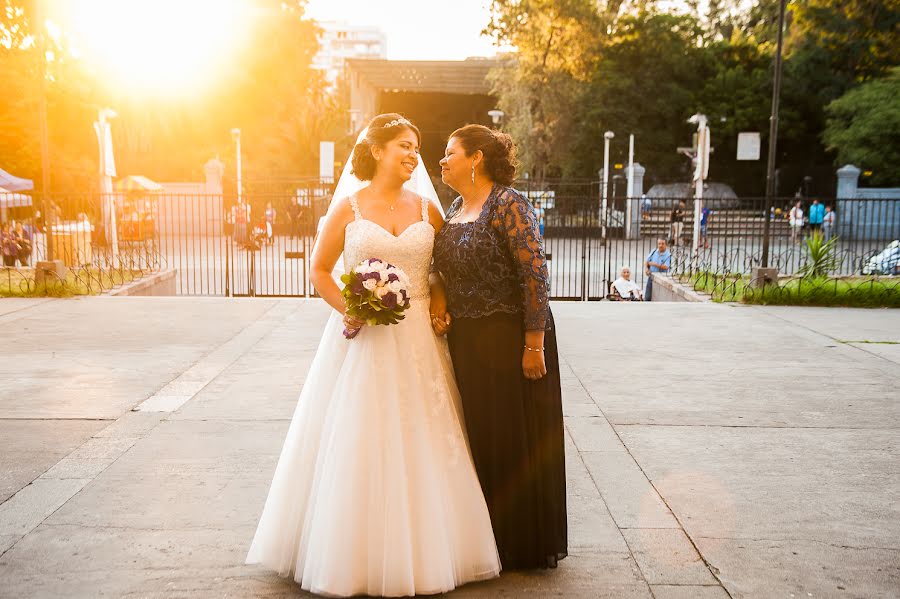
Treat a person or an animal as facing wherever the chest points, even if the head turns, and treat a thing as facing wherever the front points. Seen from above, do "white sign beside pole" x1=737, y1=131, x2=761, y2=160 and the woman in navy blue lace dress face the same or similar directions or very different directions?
same or similar directions

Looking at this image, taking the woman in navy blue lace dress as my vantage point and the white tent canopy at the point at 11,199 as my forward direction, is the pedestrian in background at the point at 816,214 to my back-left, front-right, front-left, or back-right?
front-right

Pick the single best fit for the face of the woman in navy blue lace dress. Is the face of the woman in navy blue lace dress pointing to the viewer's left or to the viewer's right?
to the viewer's left

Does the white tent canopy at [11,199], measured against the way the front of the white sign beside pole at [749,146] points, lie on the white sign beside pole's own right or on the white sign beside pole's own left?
on the white sign beside pole's own right

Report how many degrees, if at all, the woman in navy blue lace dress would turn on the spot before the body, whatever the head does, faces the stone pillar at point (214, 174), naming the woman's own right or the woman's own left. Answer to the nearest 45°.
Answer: approximately 135° to the woman's own right

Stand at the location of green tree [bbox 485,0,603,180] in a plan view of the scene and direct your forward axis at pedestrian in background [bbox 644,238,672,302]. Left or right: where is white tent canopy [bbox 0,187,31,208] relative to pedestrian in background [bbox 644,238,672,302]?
right

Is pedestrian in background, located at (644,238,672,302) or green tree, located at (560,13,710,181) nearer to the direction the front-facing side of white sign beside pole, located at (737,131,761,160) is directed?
the pedestrian in background

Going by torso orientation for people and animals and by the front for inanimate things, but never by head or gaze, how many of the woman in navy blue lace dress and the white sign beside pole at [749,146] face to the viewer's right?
0

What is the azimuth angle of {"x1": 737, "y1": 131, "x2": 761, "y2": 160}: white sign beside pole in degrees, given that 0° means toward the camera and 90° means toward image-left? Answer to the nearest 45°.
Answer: approximately 0°

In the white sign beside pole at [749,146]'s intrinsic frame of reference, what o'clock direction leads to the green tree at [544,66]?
The green tree is roughly at 4 o'clock from the white sign beside pole.

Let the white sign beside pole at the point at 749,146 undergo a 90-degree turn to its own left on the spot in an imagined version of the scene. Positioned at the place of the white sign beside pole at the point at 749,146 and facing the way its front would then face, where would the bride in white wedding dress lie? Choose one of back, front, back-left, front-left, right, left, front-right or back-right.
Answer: right

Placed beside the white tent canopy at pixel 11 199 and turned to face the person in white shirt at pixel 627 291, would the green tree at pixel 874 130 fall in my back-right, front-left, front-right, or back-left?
front-left

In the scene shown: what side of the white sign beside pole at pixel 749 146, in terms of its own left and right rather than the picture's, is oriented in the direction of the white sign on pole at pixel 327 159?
right

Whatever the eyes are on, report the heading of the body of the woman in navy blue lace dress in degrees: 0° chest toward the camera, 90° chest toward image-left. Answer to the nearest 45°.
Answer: approximately 45°
